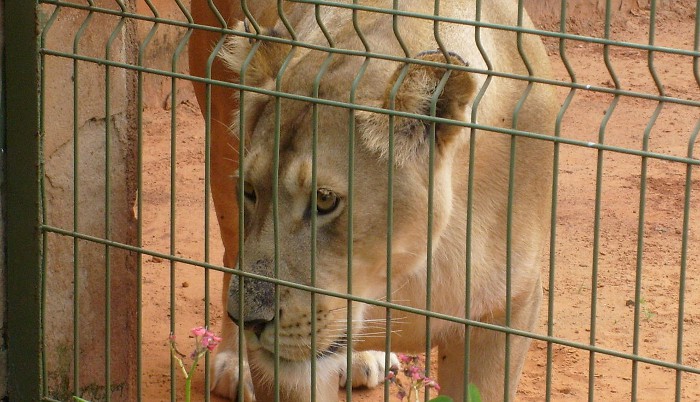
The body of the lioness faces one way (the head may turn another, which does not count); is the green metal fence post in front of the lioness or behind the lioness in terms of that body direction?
in front

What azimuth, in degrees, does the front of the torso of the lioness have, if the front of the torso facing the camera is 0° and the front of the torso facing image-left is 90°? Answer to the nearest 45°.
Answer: approximately 45°
